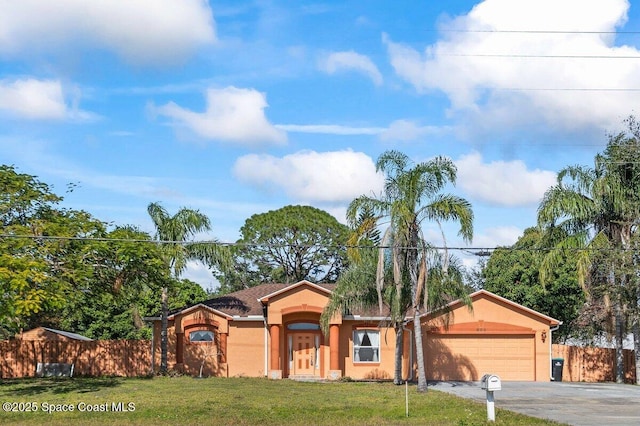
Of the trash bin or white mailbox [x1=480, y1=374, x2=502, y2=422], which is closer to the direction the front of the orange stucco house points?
the white mailbox

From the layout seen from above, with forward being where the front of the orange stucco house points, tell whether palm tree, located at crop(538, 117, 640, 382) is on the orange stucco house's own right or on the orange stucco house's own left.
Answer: on the orange stucco house's own left

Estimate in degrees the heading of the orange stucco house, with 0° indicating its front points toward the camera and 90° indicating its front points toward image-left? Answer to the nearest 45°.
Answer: approximately 0°

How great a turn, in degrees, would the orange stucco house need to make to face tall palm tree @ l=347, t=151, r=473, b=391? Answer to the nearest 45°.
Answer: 0° — it already faces it

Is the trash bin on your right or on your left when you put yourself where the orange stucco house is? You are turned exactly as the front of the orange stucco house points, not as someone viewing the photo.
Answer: on your left

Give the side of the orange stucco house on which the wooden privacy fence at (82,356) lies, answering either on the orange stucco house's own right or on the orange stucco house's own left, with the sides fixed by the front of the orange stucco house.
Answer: on the orange stucco house's own right

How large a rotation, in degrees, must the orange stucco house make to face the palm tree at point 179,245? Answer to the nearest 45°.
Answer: approximately 90° to its right
